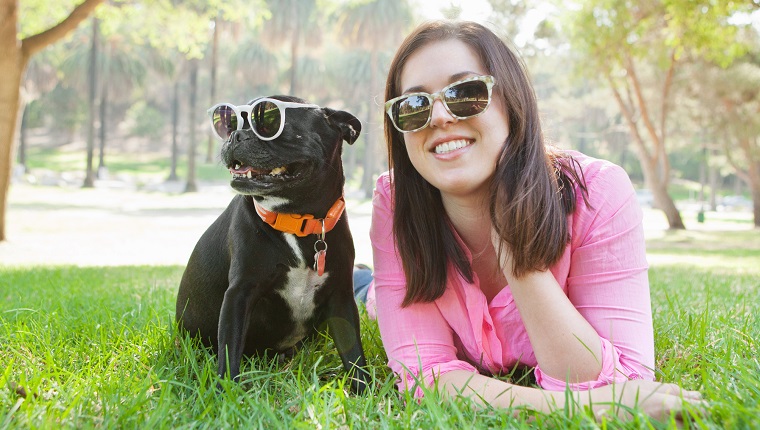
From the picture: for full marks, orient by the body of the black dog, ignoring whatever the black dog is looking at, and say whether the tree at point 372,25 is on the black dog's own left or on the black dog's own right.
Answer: on the black dog's own left

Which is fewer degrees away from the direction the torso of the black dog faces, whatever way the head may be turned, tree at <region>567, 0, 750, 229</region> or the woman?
the woman

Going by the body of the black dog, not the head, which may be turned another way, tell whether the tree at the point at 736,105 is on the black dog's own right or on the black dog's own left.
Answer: on the black dog's own left

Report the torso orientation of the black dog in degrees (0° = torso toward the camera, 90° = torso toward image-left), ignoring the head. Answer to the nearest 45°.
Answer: approximately 315°

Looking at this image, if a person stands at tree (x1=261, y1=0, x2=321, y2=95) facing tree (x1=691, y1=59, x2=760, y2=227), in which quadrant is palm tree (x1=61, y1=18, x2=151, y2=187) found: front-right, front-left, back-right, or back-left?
back-right

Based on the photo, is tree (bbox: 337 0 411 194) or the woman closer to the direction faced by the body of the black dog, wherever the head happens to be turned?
the woman

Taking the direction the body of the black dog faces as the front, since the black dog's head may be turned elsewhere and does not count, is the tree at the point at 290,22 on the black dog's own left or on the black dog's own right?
on the black dog's own left

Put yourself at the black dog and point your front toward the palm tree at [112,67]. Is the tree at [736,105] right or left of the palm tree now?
right

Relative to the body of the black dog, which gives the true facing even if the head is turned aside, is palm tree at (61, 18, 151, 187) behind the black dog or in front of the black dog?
behind

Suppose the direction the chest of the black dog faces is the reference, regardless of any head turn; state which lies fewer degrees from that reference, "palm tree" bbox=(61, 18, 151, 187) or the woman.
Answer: the woman

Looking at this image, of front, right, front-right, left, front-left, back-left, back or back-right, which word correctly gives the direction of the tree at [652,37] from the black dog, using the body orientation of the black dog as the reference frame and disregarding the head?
left
